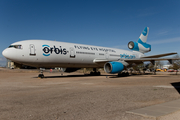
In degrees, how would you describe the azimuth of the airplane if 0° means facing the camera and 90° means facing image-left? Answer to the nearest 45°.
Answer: approximately 45°
